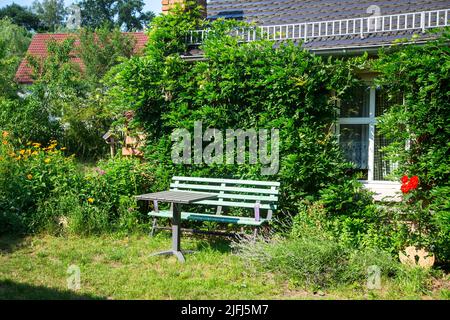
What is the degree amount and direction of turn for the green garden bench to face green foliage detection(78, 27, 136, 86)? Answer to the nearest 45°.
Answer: approximately 135° to its right

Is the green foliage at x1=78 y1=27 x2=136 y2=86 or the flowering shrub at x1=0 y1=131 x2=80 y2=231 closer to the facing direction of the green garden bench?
the flowering shrub

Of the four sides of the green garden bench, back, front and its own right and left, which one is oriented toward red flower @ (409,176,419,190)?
left

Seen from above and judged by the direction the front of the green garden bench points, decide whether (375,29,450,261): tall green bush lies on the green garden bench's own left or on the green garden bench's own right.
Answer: on the green garden bench's own left

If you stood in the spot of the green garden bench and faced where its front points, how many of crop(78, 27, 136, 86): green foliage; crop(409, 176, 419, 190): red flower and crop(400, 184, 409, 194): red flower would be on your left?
2

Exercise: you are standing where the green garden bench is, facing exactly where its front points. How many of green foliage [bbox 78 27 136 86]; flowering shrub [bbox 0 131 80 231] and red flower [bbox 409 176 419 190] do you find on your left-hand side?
1

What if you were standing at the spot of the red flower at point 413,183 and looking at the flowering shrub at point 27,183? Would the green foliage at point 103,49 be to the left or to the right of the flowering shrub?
right

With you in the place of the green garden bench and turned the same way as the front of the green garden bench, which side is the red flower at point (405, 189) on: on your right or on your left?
on your left

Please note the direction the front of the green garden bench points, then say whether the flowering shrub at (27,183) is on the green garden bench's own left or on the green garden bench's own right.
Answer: on the green garden bench's own right

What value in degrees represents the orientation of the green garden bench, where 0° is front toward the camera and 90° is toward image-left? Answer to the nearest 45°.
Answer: approximately 45°

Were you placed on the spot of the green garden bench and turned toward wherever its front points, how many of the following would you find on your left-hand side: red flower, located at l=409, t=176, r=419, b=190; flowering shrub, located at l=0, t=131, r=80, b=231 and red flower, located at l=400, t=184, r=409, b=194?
2

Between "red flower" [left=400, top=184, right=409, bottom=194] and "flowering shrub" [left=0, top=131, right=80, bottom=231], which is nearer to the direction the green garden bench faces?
the flowering shrub
